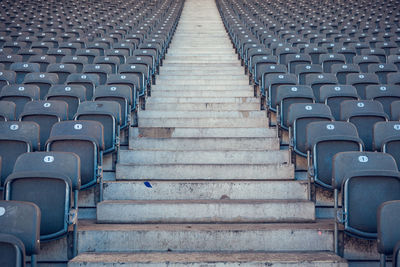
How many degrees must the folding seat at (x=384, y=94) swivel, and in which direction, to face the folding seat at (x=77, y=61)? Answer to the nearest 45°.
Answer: approximately 90° to its right

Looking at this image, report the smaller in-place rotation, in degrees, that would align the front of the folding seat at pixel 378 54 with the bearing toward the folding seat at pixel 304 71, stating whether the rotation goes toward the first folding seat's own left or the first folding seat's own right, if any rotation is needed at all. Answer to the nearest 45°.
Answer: approximately 45° to the first folding seat's own right

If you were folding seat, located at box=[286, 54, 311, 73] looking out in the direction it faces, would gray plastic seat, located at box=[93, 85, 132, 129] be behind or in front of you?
in front

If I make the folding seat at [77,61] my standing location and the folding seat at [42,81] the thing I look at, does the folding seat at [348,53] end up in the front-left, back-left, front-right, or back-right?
back-left

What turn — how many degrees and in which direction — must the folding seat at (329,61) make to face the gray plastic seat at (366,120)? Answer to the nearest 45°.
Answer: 0° — it already faces it

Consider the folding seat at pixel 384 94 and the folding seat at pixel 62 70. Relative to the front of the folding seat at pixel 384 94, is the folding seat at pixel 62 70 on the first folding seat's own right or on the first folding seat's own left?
on the first folding seat's own right

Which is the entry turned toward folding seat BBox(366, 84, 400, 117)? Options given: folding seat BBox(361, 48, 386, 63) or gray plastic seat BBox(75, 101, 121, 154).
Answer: folding seat BBox(361, 48, 386, 63)

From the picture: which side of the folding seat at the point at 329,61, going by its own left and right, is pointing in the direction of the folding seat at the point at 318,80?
front

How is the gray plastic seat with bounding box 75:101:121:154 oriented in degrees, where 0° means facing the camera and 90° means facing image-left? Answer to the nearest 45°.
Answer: approximately 0°

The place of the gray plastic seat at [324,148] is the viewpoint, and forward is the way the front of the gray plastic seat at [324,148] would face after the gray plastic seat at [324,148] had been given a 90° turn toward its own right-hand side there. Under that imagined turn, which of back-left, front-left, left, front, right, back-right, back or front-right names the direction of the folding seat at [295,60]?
right

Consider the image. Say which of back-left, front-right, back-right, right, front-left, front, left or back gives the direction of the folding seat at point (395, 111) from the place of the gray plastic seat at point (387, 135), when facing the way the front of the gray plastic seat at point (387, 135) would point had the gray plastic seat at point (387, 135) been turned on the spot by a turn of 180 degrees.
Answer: front

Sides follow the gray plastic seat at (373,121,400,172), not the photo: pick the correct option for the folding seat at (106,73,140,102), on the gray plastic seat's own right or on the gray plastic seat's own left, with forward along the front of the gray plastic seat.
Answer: on the gray plastic seat's own right

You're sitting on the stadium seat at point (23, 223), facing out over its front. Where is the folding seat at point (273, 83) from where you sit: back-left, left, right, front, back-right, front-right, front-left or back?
back-left
